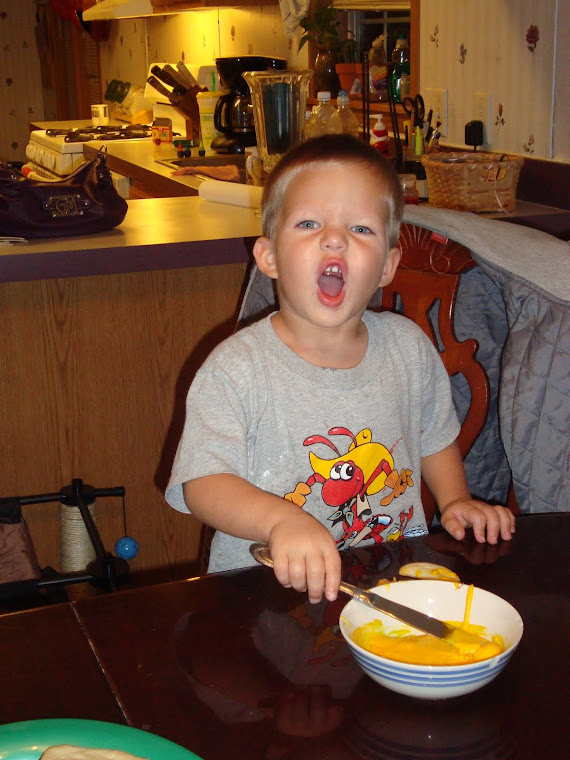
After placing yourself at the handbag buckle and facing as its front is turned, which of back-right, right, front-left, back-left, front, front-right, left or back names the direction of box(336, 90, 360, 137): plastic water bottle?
back-left

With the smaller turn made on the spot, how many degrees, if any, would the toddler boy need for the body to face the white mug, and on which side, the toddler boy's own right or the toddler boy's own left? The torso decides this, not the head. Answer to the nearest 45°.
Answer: approximately 180°

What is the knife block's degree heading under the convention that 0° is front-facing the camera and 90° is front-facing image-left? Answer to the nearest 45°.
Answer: approximately 45°

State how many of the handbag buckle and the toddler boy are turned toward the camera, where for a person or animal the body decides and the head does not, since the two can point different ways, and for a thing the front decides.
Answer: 2

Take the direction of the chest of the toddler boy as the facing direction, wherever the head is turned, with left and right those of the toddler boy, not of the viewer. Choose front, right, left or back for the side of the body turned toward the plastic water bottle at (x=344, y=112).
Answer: back

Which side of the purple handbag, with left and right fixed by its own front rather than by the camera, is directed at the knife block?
back

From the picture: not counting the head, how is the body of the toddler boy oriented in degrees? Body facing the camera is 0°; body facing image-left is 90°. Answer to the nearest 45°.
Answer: approximately 0°
